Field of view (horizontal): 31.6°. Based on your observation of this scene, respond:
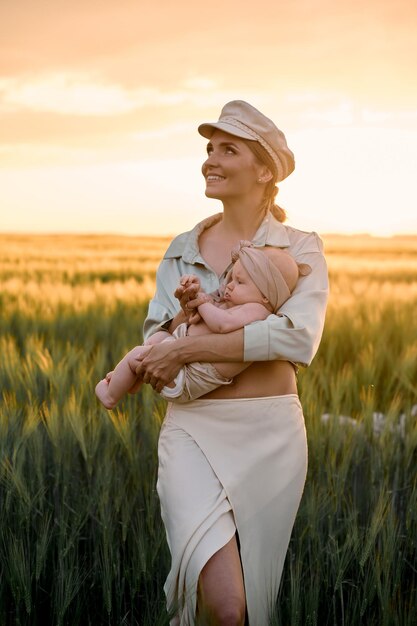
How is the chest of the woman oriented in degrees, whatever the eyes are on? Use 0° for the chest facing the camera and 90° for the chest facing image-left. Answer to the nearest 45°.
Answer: approximately 45°

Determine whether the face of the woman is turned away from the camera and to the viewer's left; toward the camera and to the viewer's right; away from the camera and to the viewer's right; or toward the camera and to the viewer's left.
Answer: toward the camera and to the viewer's left
